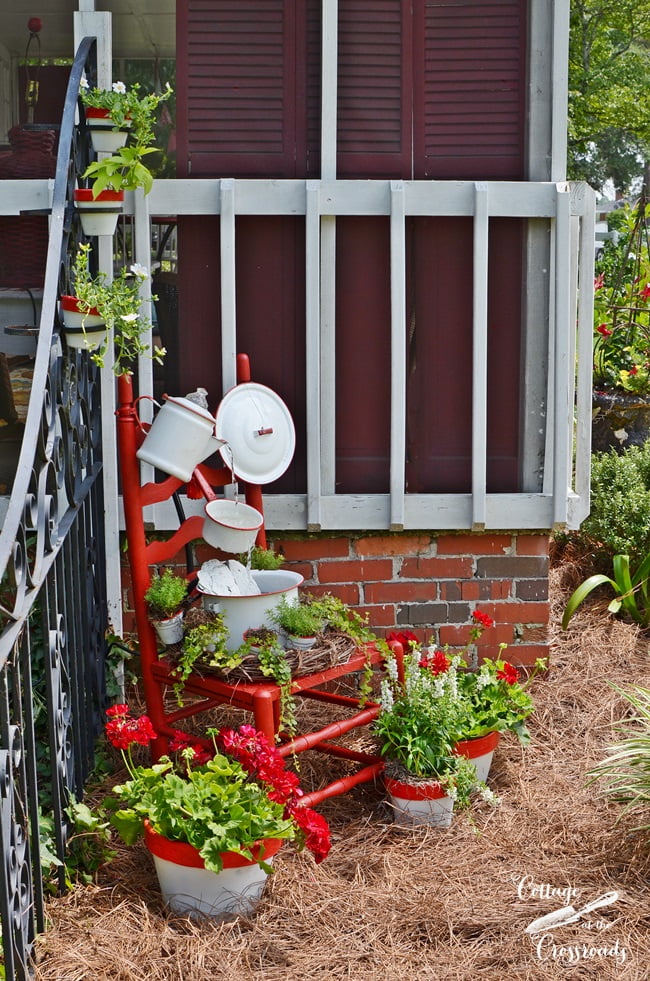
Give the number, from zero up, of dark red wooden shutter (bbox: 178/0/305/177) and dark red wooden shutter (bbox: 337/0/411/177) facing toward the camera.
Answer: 2

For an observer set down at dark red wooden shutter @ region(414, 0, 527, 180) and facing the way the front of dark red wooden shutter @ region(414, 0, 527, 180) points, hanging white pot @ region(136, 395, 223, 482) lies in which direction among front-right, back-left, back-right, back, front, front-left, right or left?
front-right

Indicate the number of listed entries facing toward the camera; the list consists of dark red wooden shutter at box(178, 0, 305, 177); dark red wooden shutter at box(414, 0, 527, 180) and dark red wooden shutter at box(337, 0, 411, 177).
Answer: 3

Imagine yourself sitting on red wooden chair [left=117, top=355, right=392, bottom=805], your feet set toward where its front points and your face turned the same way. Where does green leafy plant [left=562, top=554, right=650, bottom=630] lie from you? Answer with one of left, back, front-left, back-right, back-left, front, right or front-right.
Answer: left

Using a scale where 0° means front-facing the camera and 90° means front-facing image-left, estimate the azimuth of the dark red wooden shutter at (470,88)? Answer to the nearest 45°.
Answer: approximately 0°

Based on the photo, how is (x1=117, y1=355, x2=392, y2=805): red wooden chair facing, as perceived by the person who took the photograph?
facing the viewer and to the right of the viewer
